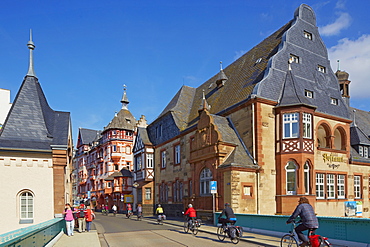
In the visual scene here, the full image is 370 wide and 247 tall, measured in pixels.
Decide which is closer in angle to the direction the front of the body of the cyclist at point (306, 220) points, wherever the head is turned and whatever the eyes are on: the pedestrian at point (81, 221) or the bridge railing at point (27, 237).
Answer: the pedestrian

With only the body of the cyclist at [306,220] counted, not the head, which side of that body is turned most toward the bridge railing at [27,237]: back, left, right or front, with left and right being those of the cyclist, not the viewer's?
left

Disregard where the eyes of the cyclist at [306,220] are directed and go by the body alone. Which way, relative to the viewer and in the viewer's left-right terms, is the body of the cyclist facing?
facing away from the viewer and to the left of the viewer

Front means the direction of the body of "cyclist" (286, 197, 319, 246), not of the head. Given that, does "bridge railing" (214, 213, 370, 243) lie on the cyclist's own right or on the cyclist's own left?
on the cyclist's own right
